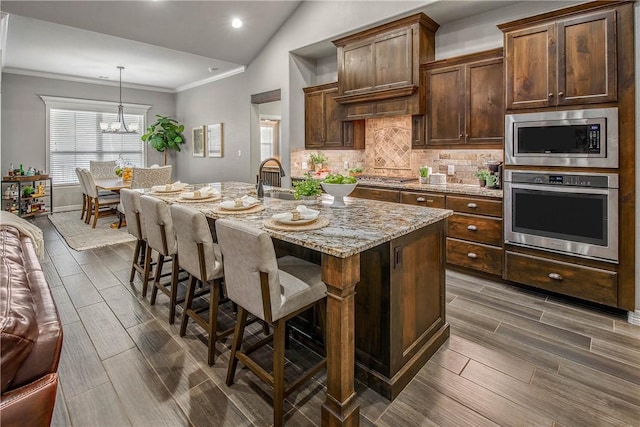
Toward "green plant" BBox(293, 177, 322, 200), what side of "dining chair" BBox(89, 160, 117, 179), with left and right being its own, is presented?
front

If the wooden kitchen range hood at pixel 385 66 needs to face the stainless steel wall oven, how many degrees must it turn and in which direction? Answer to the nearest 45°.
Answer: approximately 90° to its left

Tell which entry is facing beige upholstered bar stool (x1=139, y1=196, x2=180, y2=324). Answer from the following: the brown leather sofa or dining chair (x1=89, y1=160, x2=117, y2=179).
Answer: the dining chair

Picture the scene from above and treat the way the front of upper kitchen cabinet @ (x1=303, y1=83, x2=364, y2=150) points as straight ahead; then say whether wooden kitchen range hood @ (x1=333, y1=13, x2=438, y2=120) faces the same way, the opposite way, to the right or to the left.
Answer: the same way

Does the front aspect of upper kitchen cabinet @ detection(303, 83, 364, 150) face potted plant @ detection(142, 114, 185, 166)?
no

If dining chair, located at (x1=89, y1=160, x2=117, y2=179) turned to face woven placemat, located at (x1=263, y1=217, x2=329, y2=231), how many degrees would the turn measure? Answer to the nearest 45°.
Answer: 0° — it already faces it

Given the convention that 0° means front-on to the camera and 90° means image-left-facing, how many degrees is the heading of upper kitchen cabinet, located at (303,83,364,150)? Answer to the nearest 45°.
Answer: approximately 45°

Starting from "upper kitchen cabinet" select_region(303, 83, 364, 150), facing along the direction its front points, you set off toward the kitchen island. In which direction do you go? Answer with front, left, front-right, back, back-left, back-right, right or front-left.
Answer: front-left
